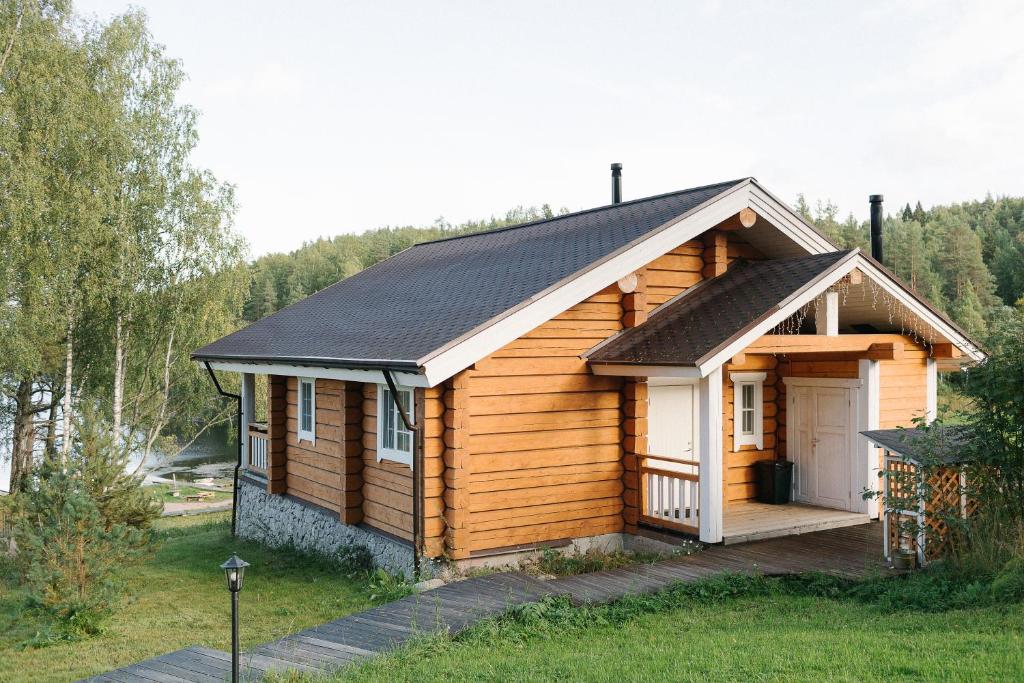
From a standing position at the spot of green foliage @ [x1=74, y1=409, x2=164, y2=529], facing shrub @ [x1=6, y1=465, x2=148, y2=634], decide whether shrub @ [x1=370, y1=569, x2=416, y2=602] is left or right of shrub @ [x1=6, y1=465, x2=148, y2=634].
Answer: left

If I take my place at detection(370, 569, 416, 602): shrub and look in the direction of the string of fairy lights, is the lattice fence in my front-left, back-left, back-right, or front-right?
front-right

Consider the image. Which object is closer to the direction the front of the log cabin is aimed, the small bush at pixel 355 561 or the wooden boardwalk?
the wooden boardwalk

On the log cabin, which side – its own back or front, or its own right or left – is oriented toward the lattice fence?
front

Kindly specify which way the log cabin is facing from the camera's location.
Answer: facing the viewer and to the right of the viewer

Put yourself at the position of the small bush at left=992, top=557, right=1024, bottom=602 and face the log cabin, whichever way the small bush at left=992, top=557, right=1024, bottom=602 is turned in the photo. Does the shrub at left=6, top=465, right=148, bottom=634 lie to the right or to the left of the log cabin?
left

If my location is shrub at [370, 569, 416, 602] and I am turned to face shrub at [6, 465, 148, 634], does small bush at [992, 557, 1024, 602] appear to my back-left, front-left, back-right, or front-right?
back-left

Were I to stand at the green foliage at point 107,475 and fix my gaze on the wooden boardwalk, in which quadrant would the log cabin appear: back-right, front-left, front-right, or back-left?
front-left

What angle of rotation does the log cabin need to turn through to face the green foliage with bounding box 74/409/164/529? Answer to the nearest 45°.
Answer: approximately 135° to its right

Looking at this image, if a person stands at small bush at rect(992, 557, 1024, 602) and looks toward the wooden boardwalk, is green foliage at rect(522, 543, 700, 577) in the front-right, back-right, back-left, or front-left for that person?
front-right

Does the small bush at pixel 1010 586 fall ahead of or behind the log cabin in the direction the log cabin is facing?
ahead

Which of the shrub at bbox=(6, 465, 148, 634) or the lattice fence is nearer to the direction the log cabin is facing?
the lattice fence

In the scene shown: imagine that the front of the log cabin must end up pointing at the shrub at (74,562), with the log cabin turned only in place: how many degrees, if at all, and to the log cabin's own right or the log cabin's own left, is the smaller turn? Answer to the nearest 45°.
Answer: approximately 135° to the log cabin's own right
